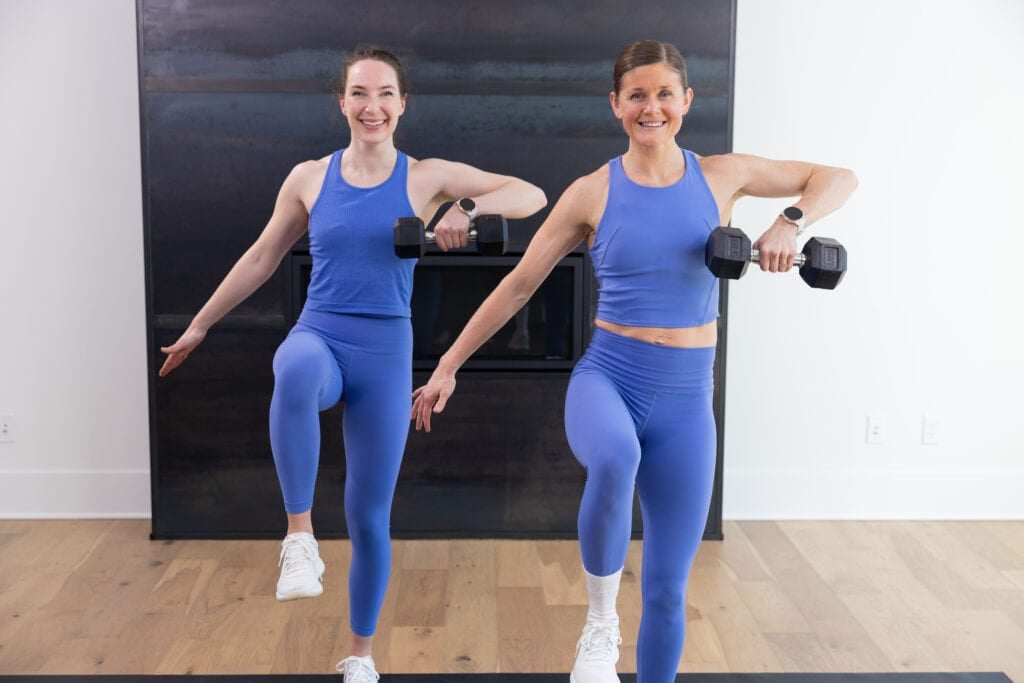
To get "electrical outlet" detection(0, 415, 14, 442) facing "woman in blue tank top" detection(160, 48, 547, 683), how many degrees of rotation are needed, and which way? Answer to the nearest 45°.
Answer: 0° — it already faces them

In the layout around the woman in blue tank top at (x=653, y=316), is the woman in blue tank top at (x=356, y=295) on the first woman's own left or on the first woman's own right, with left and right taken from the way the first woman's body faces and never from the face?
on the first woman's own right

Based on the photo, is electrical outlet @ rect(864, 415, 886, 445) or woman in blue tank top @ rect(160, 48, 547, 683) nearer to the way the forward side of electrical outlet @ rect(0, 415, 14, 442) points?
the woman in blue tank top

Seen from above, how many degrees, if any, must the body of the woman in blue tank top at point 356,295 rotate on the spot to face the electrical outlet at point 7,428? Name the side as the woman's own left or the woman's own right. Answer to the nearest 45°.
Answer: approximately 135° to the woman's own right

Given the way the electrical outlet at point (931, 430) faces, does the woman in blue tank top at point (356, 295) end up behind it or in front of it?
in front

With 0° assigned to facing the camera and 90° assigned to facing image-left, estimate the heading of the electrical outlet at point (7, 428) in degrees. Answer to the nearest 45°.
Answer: approximately 0°

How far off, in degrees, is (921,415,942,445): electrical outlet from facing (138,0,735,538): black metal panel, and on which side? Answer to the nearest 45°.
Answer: approximately 45° to its right
